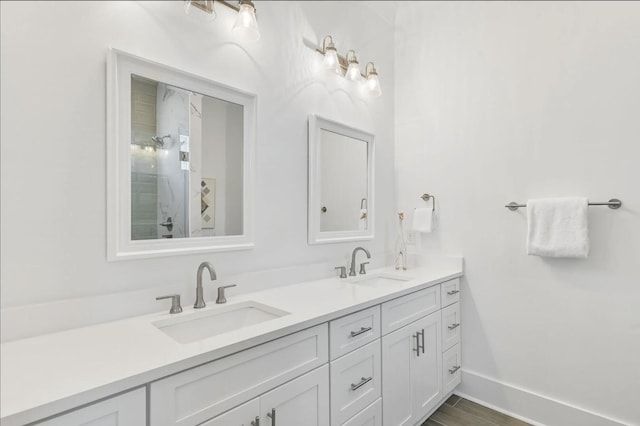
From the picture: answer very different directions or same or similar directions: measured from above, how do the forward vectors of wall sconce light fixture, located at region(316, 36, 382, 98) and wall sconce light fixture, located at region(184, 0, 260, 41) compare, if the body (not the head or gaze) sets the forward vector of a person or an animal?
same or similar directions

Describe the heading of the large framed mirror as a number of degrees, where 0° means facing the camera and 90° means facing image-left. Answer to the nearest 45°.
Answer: approximately 315°

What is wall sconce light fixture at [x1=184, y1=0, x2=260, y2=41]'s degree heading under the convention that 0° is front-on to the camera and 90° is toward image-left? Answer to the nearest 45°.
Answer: approximately 315°

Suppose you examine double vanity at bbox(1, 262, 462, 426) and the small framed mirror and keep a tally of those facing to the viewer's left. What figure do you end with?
0

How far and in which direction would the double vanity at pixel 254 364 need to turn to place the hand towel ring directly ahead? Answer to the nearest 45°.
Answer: approximately 90° to its left

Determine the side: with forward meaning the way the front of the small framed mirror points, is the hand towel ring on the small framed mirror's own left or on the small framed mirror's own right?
on the small framed mirror's own left

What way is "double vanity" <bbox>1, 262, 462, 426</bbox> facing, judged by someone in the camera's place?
facing the viewer and to the right of the viewer

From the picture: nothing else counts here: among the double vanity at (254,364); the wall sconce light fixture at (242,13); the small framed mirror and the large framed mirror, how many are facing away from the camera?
0

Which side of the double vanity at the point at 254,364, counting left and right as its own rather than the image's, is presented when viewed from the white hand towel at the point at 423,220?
left
